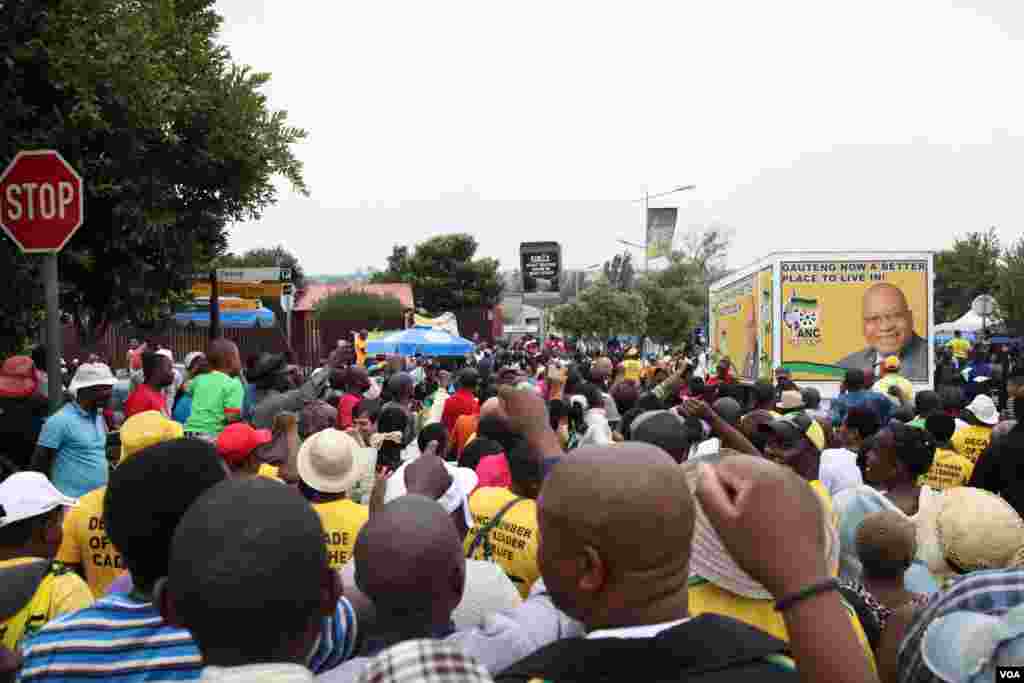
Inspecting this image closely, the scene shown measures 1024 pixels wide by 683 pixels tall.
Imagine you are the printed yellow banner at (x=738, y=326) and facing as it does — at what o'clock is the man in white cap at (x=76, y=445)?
The man in white cap is roughly at 11 o'clock from the printed yellow banner.

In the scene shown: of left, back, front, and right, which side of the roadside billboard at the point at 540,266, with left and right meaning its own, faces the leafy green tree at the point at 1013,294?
left

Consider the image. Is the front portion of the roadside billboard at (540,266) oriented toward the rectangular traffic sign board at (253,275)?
yes

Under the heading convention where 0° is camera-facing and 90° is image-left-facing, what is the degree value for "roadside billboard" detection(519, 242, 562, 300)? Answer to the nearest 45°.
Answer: approximately 0°

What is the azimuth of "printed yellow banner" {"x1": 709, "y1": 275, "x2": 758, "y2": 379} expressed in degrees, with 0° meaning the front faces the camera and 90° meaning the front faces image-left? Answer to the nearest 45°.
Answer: approximately 45°

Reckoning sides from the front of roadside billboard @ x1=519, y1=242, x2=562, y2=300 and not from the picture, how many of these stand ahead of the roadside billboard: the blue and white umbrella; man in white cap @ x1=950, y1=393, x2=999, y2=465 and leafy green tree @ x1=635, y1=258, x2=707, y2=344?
2

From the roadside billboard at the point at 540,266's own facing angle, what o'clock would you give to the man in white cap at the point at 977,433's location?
The man in white cap is roughly at 12 o'clock from the roadside billboard.
